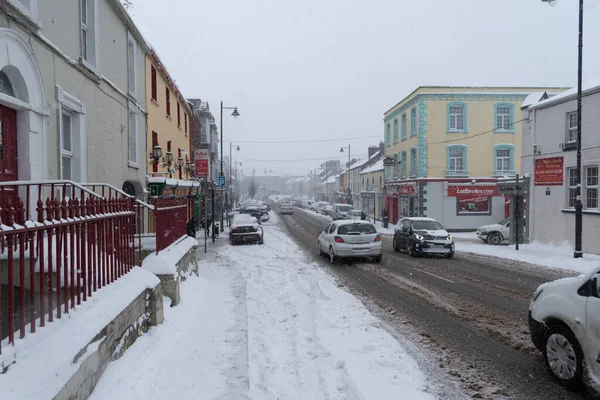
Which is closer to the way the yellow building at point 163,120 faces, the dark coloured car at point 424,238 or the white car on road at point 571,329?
the dark coloured car

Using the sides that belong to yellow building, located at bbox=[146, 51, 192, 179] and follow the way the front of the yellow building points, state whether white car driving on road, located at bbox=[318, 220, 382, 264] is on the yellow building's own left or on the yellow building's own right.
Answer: on the yellow building's own right

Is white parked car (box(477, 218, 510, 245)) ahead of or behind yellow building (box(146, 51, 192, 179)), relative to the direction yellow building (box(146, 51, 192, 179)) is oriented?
ahead

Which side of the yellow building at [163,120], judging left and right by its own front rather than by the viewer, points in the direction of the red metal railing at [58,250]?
right

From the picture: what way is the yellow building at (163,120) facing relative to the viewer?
to the viewer's right

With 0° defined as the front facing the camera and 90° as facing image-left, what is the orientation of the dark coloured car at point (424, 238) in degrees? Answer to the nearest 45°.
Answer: approximately 315°

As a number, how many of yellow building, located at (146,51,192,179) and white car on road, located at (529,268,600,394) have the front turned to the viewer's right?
1

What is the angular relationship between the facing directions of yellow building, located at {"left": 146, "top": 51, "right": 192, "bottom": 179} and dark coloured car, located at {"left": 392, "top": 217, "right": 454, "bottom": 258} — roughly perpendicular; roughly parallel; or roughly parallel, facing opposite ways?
roughly perpendicular
